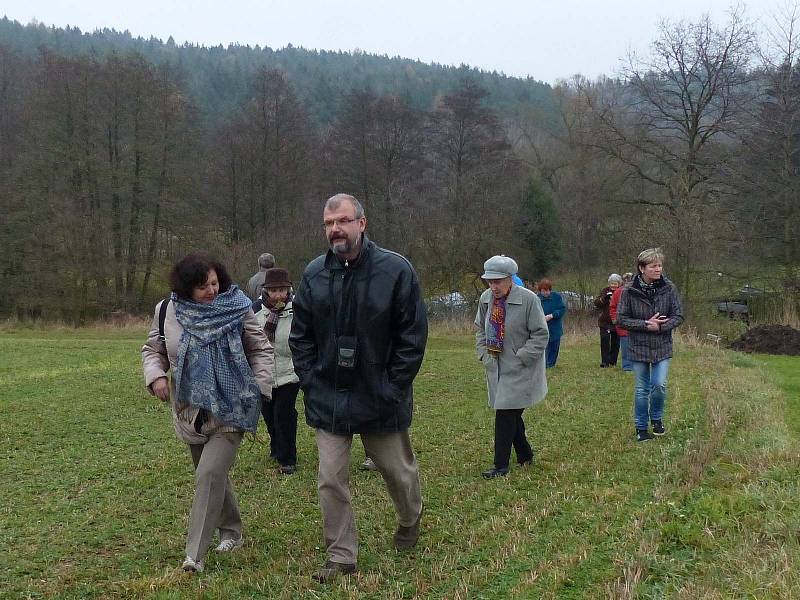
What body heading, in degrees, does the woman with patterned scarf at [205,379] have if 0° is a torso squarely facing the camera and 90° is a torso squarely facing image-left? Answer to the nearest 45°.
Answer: approximately 0°

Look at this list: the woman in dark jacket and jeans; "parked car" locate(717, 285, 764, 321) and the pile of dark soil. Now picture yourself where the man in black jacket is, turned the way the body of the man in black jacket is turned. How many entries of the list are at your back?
3

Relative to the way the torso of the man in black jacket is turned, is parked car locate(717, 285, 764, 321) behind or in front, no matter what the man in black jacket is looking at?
behind

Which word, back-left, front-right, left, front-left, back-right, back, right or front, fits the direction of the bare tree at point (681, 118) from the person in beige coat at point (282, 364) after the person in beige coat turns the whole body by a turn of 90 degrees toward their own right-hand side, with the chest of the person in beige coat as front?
back-right

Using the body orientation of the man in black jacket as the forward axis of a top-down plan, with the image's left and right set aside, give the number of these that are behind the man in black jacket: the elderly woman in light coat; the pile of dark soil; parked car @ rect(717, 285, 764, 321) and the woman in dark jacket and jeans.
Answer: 4

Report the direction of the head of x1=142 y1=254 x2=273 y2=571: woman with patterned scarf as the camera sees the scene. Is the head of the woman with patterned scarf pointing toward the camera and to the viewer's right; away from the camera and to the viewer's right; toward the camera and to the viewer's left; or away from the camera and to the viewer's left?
toward the camera and to the viewer's right

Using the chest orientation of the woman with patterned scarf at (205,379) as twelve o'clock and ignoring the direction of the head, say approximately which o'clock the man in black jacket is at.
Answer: The man in black jacket is roughly at 10 o'clock from the woman with patterned scarf.

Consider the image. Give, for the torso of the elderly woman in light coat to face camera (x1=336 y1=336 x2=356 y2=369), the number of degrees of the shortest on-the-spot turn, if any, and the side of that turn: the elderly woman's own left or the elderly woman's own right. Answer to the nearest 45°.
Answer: approximately 45° to the elderly woman's own left

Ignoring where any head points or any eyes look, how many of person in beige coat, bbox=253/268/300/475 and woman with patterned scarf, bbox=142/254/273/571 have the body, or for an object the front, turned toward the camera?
2
